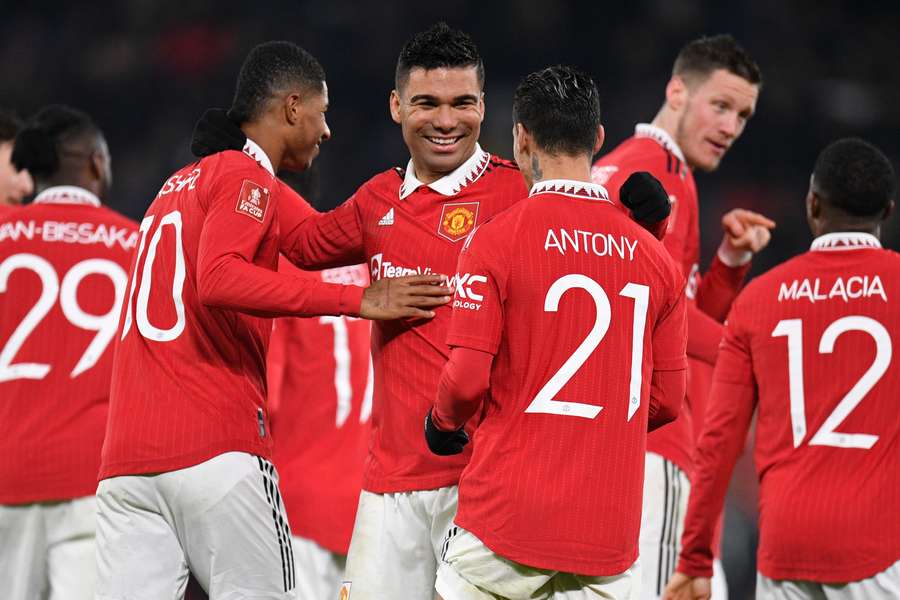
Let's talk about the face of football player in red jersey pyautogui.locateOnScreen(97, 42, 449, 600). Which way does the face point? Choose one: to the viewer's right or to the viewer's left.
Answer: to the viewer's right

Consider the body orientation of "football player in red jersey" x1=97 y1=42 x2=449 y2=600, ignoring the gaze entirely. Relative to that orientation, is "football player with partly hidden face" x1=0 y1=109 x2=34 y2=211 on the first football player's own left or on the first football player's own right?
on the first football player's own left

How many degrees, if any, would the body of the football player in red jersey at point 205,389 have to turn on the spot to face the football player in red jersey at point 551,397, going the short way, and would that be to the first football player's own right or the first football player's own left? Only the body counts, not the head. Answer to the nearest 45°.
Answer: approximately 90° to the first football player's own right

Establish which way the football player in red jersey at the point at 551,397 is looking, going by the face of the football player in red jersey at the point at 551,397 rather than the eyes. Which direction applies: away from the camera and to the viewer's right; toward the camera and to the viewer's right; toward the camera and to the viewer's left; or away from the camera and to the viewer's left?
away from the camera and to the viewer's left

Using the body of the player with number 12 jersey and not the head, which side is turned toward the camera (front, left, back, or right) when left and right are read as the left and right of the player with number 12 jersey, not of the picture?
back

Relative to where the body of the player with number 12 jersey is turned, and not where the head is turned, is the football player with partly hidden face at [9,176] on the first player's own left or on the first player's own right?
on the first player's own left

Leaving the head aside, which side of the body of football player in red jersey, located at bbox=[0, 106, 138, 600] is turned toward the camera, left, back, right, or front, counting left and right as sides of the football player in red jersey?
back

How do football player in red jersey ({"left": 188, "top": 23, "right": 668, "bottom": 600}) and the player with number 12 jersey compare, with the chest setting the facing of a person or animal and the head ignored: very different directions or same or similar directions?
very different directions

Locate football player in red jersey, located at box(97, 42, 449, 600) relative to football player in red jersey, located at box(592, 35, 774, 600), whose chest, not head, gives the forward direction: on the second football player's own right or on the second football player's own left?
on the second football player's own right
